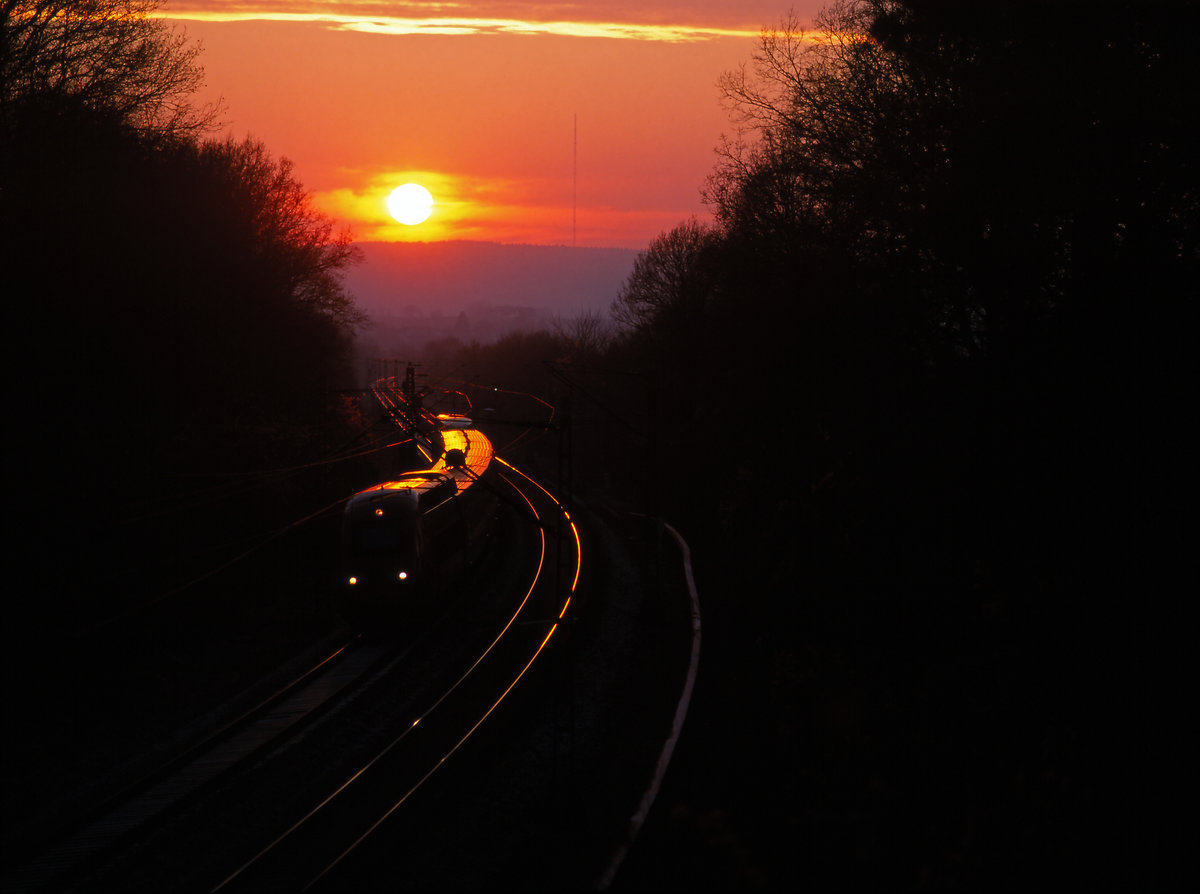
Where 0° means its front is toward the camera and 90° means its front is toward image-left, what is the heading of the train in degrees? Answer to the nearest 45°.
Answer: approximately 45°

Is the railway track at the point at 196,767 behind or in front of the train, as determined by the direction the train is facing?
in front

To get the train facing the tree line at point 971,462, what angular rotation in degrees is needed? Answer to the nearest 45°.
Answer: approximately 90° to its left

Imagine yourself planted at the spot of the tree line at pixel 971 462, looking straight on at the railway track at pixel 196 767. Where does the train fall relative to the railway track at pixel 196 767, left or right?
right
